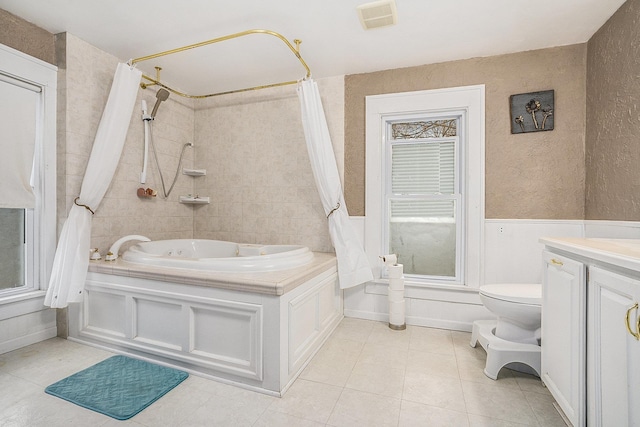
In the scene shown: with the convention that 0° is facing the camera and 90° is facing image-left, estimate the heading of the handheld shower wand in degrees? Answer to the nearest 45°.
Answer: approximately 315°

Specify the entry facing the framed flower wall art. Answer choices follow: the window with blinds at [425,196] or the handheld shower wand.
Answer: the handheld shower wand
